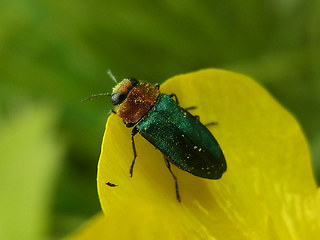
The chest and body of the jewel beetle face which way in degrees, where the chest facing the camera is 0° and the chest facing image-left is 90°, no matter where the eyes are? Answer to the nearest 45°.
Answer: approximately 135°
